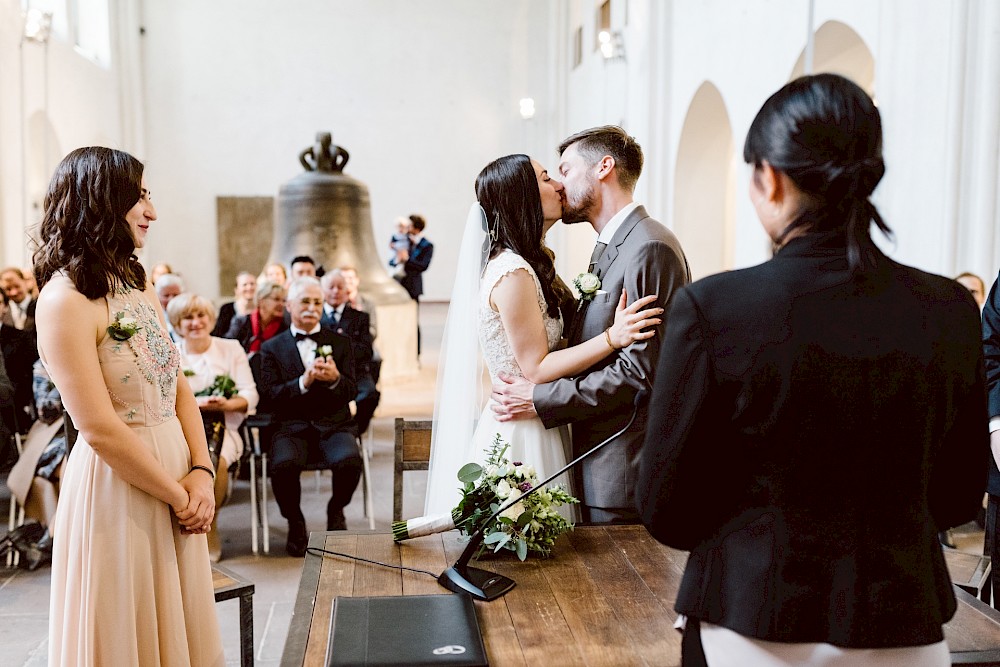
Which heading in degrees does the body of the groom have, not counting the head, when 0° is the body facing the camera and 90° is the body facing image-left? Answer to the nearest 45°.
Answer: approximately 90°

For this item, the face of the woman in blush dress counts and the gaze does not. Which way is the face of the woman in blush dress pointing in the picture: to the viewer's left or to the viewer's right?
to the viewer's right

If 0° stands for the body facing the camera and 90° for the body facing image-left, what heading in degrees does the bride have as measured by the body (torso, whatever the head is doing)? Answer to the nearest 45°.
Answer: approximately 270°

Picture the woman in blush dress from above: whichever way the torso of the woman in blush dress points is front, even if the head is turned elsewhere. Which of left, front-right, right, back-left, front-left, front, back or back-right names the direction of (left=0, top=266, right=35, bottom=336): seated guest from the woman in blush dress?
back-left

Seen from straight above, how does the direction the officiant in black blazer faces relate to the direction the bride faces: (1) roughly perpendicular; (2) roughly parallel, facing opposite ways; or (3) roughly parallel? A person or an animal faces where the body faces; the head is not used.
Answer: roughly perpendicular

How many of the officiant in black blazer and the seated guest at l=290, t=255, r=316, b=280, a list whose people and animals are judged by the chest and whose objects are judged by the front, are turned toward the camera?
1

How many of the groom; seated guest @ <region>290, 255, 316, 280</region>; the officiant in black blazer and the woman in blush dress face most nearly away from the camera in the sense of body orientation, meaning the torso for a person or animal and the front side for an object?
1

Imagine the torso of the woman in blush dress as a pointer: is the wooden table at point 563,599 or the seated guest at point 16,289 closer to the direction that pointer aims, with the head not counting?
the wooden table

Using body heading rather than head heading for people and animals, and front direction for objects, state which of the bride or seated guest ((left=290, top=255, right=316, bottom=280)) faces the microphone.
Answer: the seated guest

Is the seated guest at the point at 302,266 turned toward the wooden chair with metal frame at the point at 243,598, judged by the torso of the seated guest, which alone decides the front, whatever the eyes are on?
yes

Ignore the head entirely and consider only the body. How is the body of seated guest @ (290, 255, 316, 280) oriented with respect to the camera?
toward the camera

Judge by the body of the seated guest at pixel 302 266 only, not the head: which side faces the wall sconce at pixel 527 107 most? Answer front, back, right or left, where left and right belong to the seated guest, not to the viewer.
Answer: back

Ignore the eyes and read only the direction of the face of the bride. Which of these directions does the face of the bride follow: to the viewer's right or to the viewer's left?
to the viewer's right

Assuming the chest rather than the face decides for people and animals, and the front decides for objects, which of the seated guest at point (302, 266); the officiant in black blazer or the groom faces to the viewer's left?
the groom

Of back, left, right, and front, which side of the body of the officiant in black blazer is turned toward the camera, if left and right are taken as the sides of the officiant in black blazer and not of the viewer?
back
